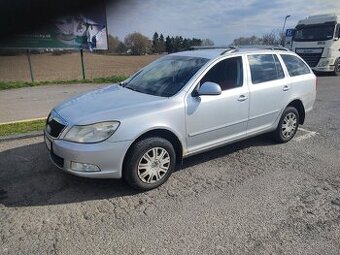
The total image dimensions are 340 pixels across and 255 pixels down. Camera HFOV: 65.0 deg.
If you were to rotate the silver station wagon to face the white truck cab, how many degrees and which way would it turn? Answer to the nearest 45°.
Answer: approximately 180°

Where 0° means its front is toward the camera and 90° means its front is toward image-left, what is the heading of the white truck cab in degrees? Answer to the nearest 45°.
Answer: approximately 45°

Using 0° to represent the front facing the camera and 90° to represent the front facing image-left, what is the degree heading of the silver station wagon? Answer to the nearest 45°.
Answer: approximately 45°
